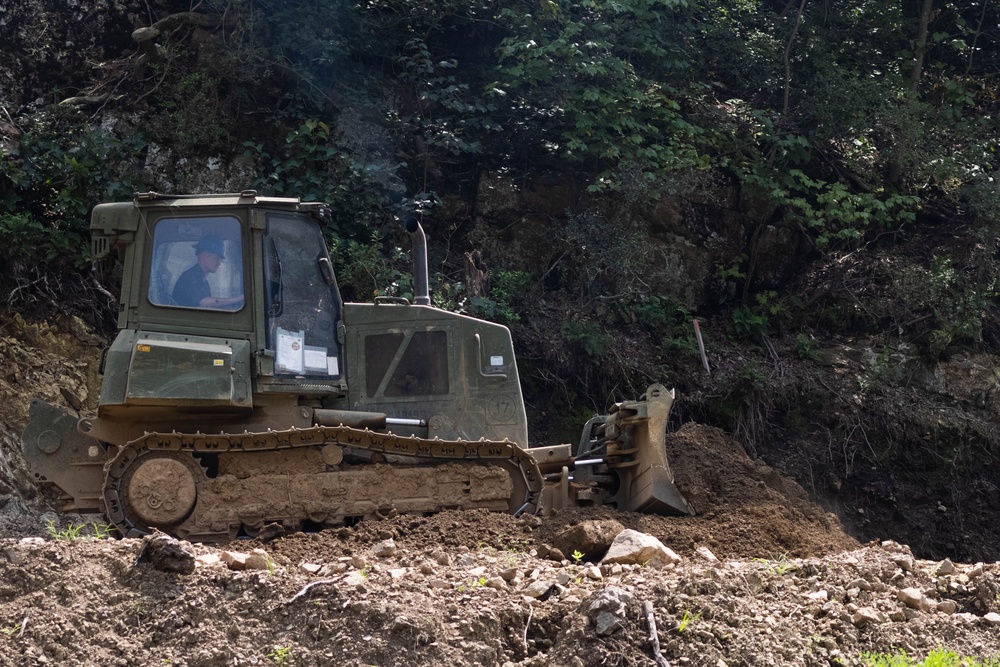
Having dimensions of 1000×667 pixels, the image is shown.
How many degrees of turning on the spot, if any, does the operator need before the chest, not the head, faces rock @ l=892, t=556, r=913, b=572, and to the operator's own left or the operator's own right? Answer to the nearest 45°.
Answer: approximately 45° to the operator's own right

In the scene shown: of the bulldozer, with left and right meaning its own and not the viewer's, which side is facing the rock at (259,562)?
right

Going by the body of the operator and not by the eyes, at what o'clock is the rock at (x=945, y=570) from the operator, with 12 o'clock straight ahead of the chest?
The rock is roughly at 1 o'clock from the operator.

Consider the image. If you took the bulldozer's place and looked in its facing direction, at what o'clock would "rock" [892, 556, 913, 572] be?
The rock is roughly at 1 o'clock from the bulldozer.

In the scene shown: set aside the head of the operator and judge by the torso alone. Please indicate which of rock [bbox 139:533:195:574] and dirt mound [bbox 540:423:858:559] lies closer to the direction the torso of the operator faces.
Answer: the dirt mound

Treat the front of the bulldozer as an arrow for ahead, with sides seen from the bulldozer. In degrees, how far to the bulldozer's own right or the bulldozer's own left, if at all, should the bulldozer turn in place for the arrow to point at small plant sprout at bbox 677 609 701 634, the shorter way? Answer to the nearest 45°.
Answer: approximately 45° to the bulldozer's own right

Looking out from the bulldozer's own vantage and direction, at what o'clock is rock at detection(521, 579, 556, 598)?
The rock is roughly at 2 o'clock from the bulldozer.

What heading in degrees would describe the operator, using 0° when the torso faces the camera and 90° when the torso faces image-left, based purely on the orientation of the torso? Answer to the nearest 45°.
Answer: approximately 270°

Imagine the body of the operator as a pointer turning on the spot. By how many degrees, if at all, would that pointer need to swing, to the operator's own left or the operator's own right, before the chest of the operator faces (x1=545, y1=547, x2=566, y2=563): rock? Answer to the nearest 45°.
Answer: approximately 45° to the operator's own right

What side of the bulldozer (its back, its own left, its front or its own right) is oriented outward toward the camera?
right

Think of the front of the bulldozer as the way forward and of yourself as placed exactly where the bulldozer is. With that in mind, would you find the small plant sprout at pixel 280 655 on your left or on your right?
on your right

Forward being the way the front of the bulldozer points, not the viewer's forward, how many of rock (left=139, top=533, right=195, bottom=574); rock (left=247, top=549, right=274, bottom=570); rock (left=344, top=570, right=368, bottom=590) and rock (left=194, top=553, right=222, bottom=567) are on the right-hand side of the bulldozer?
4

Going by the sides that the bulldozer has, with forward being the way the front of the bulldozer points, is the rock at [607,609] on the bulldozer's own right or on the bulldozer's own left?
on the bulldozer's own right
